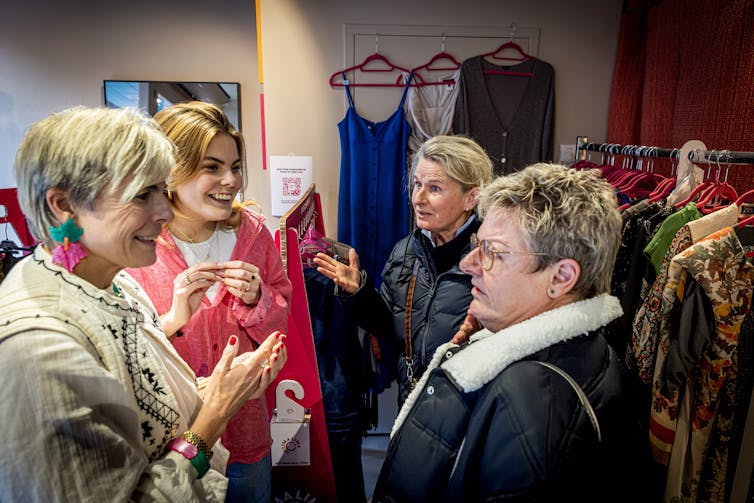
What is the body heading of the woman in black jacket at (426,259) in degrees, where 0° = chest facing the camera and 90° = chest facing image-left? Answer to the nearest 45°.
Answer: approximately 45°

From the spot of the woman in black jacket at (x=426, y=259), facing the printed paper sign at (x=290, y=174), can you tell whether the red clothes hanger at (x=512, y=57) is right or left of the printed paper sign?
right

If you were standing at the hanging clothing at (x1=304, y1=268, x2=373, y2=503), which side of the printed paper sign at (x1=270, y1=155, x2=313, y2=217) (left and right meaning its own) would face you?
front

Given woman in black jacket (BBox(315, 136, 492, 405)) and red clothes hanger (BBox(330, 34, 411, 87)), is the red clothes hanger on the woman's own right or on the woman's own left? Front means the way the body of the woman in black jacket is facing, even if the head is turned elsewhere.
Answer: on the woman's own right

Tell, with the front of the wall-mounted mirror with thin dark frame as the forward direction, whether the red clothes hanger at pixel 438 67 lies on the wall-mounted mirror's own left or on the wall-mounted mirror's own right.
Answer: on the wall-mounted mirror's own left

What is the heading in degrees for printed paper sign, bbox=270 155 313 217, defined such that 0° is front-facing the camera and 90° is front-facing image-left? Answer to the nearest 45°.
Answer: approximately 0°

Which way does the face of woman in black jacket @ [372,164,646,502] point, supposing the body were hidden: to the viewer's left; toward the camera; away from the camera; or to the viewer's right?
to the viewer's left

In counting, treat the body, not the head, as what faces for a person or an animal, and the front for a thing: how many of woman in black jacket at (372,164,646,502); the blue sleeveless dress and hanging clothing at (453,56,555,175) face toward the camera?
2

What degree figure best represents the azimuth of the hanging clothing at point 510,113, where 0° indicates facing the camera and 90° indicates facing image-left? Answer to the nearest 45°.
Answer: approximately 0°

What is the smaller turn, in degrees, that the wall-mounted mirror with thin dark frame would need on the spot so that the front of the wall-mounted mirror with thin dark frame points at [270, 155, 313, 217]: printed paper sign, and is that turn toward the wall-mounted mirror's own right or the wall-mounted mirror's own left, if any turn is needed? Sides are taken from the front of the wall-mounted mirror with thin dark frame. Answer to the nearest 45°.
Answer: approximately 45° to the wall-mounted mirror's own left

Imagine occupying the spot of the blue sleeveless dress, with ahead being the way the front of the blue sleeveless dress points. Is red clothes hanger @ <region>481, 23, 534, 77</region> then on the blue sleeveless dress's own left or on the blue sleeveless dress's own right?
on the blue sleeveless dress's own left
